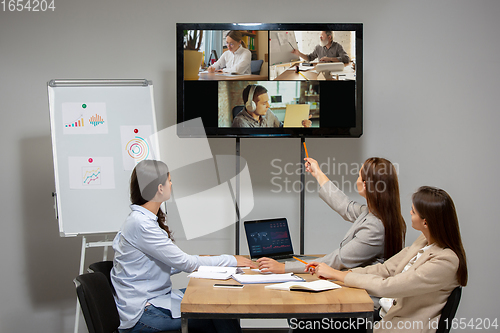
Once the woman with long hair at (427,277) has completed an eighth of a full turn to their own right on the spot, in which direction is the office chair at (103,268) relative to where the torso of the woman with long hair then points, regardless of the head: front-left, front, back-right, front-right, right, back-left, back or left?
front-left

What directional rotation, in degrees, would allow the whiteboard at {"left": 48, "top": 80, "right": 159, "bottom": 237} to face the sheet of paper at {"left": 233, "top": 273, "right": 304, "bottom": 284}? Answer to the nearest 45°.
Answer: approximately 45° to its left

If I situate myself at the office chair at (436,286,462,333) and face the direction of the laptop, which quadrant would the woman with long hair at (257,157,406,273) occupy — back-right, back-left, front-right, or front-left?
front-right

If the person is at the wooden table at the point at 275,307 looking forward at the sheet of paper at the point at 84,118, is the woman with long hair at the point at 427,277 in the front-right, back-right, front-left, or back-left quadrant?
back-right

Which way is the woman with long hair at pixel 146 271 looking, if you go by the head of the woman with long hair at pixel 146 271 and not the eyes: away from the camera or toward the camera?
away from the camera

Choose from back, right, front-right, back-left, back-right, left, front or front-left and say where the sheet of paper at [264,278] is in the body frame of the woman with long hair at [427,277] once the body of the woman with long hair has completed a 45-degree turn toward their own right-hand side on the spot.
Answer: front-left

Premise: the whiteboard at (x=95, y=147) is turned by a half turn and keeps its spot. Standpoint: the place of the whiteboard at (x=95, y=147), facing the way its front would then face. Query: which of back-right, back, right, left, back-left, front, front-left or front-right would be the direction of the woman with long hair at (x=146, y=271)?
back

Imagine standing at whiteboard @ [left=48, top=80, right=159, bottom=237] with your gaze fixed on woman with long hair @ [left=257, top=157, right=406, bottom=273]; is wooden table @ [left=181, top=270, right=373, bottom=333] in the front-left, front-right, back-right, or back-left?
front-right

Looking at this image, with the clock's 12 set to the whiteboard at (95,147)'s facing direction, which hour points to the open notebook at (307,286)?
The open notebook is roughly at 11 o'clock from the whiteboard.

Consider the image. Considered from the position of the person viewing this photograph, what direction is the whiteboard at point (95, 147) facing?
facing the viewer

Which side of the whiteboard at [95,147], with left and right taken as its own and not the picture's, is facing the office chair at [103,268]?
front

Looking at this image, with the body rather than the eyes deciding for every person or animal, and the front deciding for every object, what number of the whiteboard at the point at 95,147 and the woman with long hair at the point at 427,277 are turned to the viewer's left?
1

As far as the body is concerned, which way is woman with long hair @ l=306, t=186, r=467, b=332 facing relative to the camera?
to the viewer's left
